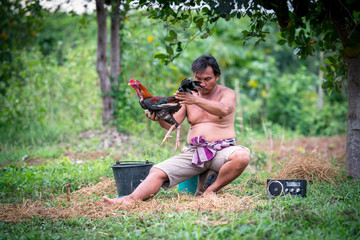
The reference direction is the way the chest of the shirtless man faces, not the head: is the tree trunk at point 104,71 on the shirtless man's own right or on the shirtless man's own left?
on the shirtless man's own right

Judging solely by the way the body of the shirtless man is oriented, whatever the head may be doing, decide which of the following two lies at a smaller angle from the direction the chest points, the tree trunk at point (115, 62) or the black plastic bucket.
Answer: the black plastic bucket

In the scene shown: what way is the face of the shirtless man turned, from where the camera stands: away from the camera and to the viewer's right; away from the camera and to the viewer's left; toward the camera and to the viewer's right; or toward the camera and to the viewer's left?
toward the camera and to the viewer's left

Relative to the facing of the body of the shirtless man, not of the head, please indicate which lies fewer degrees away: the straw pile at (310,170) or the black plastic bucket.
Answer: the black plastic bucket

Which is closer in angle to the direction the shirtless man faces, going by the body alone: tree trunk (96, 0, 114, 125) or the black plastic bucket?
the black plastic bucket

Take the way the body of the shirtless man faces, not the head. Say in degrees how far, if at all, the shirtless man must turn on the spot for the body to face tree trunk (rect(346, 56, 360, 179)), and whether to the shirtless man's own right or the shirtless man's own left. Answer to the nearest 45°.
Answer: approximately 135° to the shirtless man's own left

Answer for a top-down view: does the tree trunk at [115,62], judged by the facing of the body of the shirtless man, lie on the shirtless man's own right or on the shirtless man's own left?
on the shirtless man's own right

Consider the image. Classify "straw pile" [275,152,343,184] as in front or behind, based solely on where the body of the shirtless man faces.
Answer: behind
